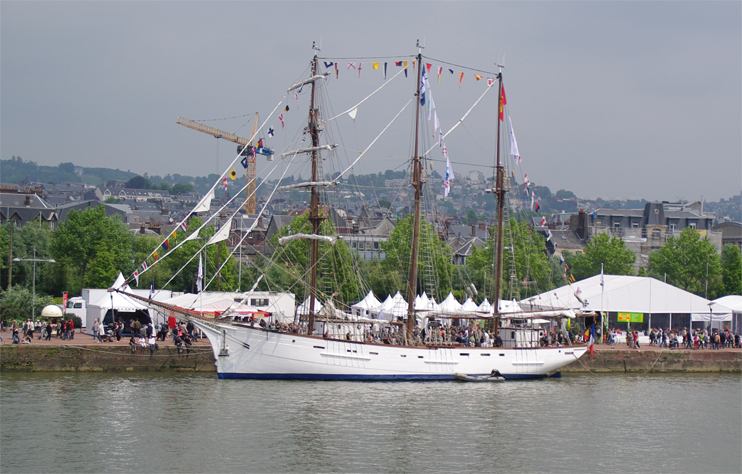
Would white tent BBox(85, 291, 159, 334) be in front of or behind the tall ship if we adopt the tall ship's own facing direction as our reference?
in front

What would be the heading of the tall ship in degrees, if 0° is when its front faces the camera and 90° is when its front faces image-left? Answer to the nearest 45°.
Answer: approximately 90°

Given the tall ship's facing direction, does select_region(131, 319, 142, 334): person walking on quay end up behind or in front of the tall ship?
in front
